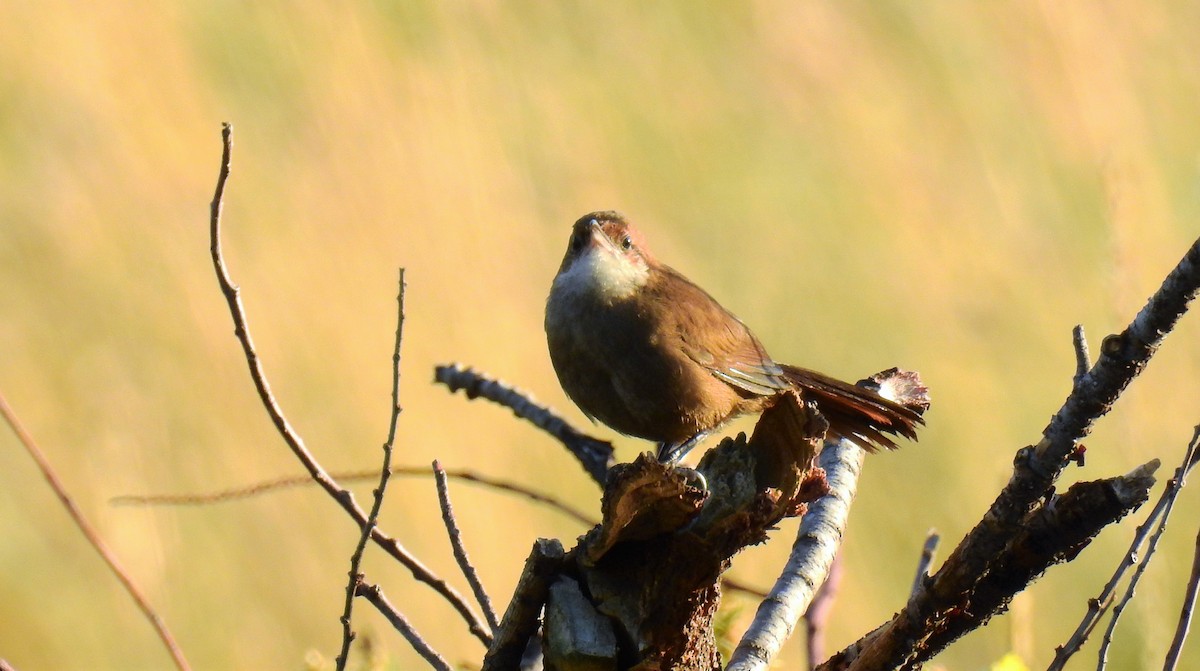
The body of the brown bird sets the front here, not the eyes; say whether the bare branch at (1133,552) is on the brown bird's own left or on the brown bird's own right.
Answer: on the brown bird's own left

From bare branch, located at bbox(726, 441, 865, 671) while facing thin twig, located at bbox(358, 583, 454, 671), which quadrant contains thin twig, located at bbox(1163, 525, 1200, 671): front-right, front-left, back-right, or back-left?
back-left

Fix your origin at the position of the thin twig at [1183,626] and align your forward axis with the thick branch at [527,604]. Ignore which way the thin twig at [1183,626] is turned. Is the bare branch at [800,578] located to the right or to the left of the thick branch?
right

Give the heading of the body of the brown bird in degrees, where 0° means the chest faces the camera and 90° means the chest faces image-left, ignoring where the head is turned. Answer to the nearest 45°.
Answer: approximately 45°

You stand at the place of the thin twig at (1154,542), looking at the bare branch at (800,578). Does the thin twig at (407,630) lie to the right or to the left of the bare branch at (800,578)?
left

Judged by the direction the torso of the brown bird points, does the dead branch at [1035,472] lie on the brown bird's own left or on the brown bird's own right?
on the brown bird's own left
